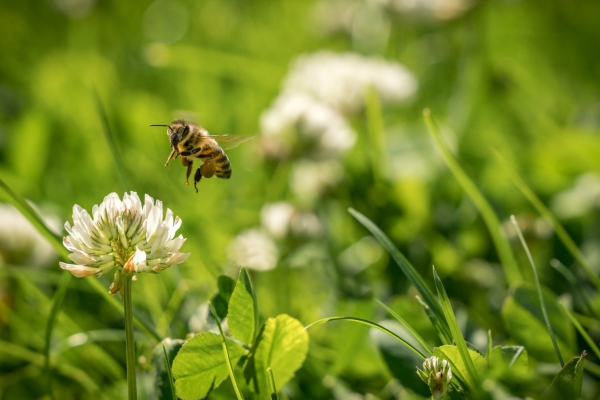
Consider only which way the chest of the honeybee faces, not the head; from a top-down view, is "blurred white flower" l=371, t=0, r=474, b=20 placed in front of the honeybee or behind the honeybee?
behind

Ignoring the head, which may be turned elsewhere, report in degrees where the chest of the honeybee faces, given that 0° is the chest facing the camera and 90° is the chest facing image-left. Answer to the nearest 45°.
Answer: approximately 45°
